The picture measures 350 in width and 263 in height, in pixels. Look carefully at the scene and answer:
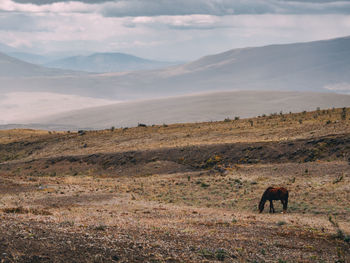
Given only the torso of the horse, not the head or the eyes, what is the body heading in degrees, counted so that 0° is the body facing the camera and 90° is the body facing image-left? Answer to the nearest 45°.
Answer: approximately 90°
